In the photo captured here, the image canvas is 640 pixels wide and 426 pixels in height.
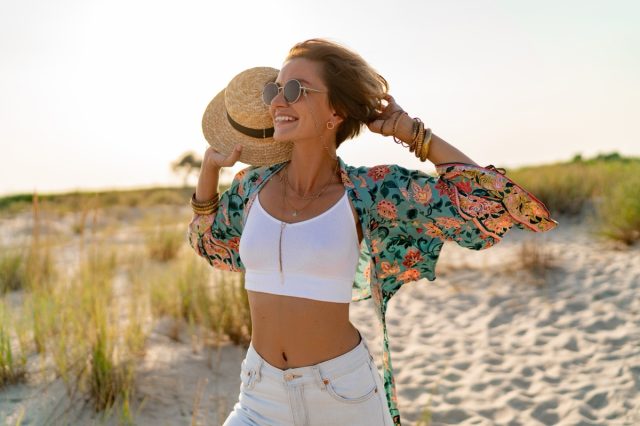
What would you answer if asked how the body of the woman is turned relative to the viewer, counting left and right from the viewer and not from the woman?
facing the viewer and to the left of the viewer
